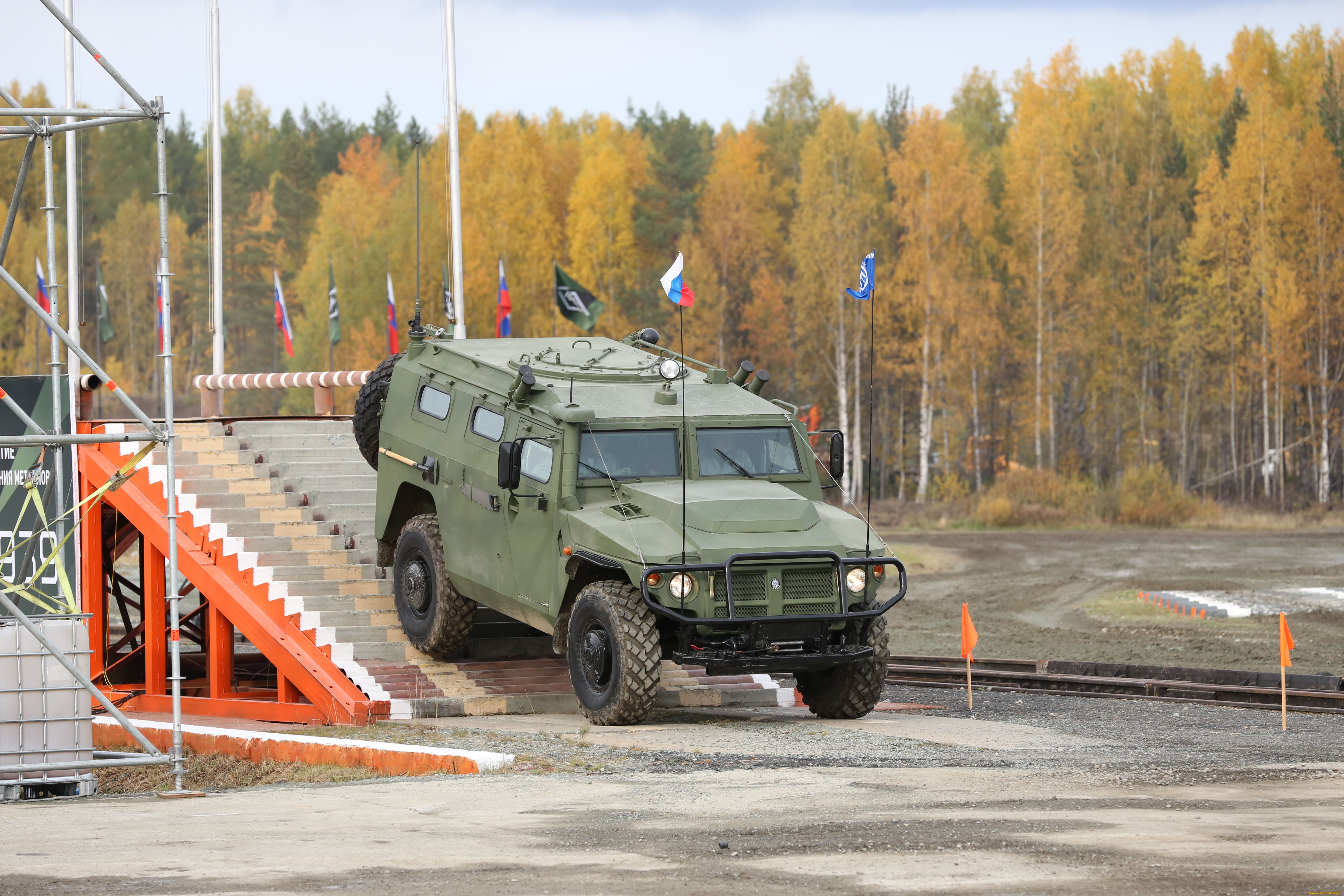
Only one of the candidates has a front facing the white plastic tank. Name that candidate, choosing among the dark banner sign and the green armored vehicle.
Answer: the dark banner sign

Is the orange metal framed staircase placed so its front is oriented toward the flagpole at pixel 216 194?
no

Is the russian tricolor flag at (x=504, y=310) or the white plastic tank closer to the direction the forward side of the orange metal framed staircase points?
the white plastic tank

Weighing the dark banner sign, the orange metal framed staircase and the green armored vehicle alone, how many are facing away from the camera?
0

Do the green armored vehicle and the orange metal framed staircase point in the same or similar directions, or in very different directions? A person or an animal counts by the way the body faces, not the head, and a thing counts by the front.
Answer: same or similar directions

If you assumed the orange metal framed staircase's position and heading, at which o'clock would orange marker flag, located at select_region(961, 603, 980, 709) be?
The orange marker flag is roughly at 11 o'clock from the orange metal framed staircase.

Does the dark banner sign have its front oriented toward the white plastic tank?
yes

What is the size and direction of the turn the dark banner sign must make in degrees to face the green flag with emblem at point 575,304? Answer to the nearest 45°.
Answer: approximately 135° to its left

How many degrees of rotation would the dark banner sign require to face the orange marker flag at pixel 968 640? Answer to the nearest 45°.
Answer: approximately 45° to its left

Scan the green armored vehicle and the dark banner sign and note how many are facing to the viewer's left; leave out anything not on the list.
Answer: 0

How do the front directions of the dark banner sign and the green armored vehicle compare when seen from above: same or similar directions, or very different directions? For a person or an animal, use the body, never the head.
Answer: same or similar directions

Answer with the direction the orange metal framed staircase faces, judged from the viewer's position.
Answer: facing the viewer and to the right of the viewer

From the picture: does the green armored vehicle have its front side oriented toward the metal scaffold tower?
no

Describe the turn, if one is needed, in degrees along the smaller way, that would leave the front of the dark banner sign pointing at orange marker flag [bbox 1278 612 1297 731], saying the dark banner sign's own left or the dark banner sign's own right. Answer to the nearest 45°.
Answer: approximately 45° to the dark banner sign's own left

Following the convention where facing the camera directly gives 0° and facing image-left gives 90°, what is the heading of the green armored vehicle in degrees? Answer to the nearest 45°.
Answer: approximately 315°

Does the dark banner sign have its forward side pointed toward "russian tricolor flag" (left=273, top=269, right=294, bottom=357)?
no

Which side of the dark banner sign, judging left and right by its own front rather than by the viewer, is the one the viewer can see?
front
